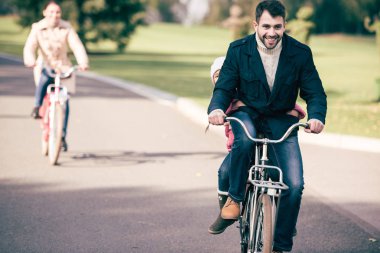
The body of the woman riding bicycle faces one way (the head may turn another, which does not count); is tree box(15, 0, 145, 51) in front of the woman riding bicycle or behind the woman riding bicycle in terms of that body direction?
behind

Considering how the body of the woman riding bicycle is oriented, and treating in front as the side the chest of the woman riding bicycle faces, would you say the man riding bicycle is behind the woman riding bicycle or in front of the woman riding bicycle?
in front

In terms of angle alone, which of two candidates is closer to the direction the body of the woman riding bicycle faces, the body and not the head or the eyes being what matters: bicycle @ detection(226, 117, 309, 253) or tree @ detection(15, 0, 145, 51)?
the bicycle

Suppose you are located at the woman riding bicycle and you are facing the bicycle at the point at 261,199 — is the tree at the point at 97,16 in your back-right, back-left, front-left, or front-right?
back-left

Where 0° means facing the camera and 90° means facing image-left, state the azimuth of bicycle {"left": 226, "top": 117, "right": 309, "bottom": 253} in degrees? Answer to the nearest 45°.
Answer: approximately 0°

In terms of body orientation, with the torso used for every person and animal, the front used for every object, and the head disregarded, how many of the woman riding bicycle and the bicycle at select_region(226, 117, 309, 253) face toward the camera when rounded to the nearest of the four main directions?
2

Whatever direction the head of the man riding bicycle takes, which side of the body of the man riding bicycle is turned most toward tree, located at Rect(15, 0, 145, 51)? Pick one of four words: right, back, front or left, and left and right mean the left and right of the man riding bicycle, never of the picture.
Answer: back

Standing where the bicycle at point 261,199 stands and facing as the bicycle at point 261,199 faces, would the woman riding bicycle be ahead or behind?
behind
